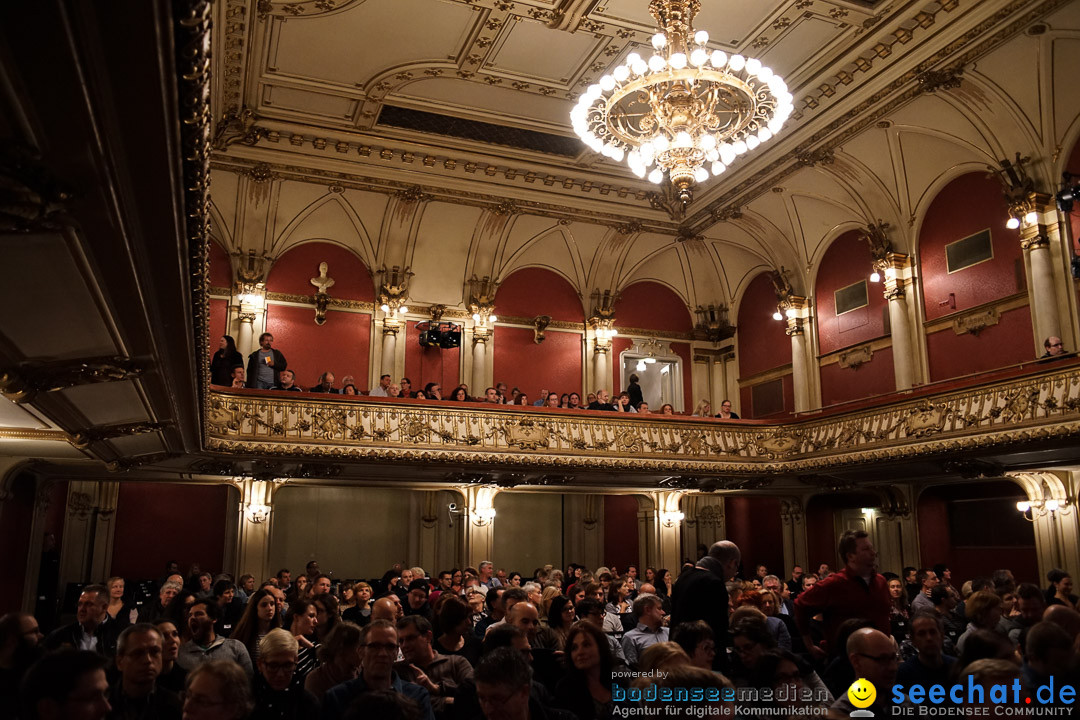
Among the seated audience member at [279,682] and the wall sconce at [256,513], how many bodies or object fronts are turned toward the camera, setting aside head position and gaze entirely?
2

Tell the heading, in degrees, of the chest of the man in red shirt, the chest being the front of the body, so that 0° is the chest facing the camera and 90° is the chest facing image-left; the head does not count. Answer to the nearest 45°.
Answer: approximately 315°

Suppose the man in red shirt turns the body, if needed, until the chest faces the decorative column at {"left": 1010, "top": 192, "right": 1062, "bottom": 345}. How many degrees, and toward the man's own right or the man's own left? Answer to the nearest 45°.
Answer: approximately 135° to the man's own left

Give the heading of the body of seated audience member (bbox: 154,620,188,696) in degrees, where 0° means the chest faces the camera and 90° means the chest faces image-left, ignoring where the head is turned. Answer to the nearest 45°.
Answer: approximately 315°

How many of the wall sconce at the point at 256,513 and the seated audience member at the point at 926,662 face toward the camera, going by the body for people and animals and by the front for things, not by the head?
2

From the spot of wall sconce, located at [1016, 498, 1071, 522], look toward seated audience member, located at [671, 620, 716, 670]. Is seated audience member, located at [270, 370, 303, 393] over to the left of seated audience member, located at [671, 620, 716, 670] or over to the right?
right

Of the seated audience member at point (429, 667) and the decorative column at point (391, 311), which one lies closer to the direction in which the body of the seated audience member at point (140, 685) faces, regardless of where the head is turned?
the seated audience member
